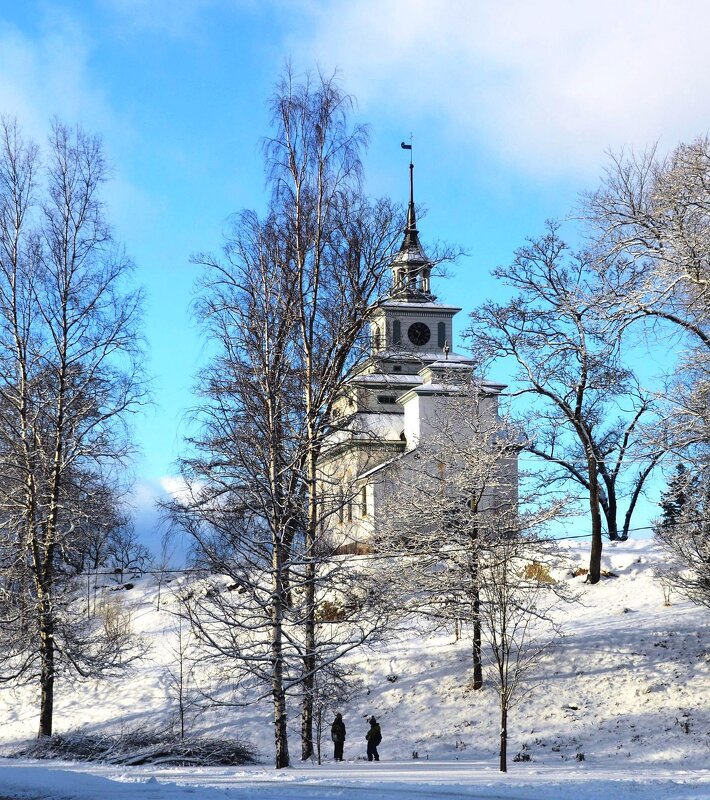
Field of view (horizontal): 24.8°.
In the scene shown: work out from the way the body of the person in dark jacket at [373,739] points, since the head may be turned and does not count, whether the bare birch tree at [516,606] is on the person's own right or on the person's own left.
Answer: on the person's own right

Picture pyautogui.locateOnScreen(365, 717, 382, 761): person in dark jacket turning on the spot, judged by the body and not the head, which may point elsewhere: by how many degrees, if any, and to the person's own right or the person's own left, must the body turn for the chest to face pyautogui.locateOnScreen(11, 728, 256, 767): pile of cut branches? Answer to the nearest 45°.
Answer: approximately 45° to the person's own left

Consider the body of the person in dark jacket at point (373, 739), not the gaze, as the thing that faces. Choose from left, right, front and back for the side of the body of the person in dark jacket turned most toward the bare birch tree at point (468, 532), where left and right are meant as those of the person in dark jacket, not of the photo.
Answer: right
